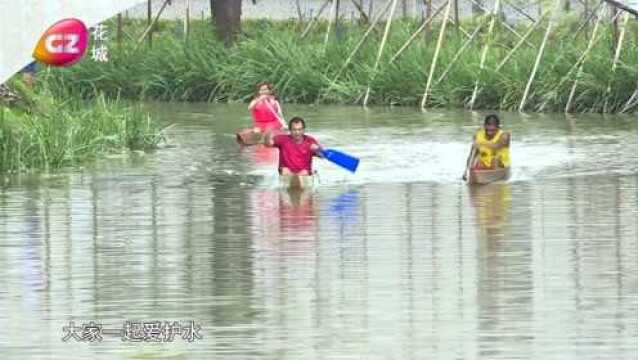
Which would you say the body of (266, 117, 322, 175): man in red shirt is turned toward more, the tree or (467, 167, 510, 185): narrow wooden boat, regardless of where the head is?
the narrow wooden boat

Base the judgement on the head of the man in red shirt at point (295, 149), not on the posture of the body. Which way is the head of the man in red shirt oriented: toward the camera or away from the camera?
toward the camera

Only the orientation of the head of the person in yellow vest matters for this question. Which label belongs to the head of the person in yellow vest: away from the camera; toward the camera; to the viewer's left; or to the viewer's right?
toward the camera

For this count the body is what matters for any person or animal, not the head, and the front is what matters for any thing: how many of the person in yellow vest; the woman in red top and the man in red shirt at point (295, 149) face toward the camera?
3

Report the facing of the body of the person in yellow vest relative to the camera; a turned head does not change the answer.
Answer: toward the camera

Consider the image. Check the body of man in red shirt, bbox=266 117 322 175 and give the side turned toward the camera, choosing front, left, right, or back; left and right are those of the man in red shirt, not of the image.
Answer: front

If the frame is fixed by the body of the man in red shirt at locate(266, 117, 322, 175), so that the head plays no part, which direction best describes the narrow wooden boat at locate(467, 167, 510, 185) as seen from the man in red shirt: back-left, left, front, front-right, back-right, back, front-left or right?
left

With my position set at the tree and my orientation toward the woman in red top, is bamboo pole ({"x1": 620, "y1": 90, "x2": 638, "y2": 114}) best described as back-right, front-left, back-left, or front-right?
front-left

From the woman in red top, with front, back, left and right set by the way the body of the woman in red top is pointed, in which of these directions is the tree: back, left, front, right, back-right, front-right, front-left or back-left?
back

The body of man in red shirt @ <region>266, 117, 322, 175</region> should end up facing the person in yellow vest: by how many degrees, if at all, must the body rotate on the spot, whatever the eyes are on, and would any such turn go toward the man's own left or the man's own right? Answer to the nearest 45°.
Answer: approximately 90° to the man's own left

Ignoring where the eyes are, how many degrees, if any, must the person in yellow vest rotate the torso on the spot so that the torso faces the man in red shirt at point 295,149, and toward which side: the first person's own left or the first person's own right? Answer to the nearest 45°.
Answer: approximately 90° to the first person's own right

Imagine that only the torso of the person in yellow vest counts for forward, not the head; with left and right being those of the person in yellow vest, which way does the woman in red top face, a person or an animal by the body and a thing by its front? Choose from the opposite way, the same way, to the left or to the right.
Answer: the same way

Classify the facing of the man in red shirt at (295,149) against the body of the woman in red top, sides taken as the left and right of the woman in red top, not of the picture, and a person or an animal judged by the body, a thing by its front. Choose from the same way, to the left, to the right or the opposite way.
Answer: the same way

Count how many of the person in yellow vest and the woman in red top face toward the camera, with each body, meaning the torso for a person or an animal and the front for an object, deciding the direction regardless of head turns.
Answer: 2

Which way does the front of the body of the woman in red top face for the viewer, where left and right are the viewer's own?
facing the viewer
